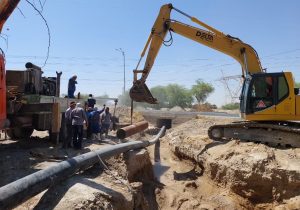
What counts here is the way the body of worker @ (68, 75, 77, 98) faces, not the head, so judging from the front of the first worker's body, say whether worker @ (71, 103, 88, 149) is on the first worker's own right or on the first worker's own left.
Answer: on the first worker's own right

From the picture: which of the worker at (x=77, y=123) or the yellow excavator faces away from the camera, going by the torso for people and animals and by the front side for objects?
the worker

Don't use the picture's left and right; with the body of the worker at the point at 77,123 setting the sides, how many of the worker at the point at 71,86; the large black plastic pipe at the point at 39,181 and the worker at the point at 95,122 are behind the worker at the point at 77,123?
1

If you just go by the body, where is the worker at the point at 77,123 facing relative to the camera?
away from the camera

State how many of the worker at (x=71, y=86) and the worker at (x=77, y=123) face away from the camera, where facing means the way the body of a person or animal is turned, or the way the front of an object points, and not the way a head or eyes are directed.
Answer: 1

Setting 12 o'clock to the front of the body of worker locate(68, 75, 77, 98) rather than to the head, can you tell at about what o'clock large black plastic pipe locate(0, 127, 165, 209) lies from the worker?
The large black plastic pipe is roughly at 3 o'clock from the worker.

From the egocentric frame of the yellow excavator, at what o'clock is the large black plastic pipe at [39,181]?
The large black plastic pipe is roughly at 10 o'clock from the yellow excavator.

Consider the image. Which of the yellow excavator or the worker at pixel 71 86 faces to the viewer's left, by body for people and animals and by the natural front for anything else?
the yellow excavator

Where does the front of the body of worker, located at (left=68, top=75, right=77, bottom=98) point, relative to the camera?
to the viewer's right

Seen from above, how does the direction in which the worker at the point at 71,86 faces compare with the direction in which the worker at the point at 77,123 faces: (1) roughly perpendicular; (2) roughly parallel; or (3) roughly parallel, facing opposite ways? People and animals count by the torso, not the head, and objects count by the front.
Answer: roughly perpendicular

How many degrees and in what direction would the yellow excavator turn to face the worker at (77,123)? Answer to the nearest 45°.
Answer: approximately 45° to its left

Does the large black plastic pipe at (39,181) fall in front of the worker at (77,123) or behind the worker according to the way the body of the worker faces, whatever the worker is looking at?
behind

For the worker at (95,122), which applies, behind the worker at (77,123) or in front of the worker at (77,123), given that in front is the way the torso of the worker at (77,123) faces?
in front

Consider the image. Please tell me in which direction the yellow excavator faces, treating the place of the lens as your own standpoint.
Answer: facing to the left of the viewer
